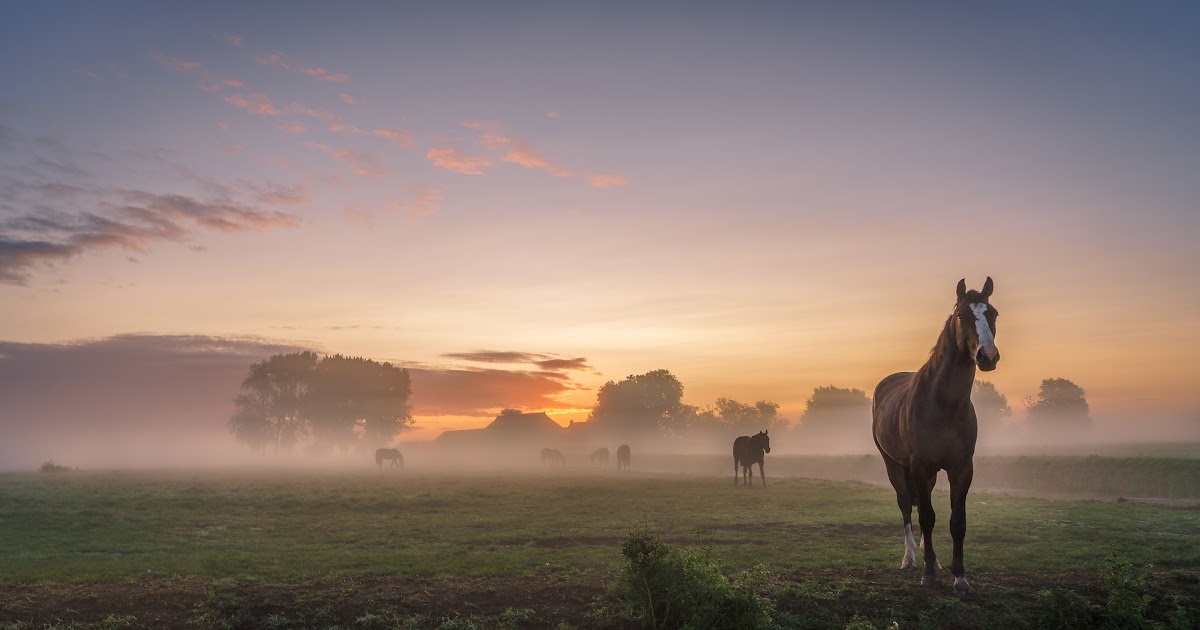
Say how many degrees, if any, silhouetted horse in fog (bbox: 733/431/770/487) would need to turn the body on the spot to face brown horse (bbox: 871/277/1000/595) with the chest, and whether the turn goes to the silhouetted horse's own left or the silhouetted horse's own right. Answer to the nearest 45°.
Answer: approximately 45° to the silhouetted horse's own right

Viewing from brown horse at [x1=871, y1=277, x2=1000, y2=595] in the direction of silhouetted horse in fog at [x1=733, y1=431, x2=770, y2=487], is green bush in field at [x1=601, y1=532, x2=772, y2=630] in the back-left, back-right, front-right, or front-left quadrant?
back-left

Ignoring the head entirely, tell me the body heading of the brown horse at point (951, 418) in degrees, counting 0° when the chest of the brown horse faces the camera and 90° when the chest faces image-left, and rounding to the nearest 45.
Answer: approximately 315°

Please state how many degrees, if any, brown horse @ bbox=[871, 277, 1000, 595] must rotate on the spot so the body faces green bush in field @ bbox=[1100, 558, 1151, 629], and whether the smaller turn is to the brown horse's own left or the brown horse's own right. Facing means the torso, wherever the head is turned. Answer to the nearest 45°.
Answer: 0° — it already faces it

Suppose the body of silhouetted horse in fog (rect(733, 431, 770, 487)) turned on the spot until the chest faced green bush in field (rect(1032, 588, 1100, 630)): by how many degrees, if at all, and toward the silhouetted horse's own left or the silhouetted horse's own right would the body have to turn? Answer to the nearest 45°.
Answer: approximately 45° to the silhouetted horse's own right

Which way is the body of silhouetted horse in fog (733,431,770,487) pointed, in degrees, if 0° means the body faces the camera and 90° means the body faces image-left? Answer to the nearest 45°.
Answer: approximately 315°

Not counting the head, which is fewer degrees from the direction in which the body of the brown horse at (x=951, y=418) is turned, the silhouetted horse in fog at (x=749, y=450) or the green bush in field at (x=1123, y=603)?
the green bush in field

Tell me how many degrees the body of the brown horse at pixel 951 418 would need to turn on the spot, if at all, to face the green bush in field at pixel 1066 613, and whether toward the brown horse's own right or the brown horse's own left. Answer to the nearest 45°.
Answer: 0° — it already faces it

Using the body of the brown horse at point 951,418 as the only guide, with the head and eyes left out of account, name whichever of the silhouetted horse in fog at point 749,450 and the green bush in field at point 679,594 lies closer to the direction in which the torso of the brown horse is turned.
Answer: the green bush in field

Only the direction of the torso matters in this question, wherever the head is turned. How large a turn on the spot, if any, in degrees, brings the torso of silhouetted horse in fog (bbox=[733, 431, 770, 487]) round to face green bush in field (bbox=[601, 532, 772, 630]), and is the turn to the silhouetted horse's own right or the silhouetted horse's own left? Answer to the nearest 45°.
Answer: approximately 45° to the silhouetted horse's own right

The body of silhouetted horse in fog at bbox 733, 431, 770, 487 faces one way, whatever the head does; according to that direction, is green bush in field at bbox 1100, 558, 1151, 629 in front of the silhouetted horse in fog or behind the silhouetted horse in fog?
in front

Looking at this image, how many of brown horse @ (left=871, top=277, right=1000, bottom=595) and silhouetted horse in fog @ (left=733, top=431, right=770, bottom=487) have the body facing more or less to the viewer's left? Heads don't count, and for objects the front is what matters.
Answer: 0

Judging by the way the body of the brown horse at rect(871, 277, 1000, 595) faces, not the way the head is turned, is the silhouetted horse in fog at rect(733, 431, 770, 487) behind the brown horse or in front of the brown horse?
behind

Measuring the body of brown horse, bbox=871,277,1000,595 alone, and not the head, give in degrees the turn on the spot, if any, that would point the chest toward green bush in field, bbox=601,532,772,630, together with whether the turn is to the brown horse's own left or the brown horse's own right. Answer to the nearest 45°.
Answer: approximately 90° to the brown horse's own right
